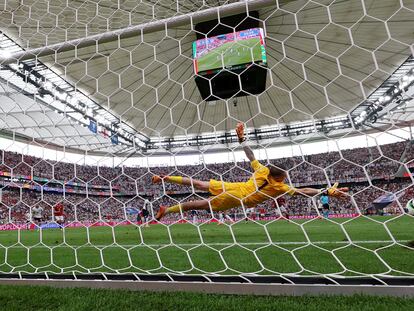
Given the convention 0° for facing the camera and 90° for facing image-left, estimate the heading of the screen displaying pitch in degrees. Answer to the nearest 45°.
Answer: approximately 0°

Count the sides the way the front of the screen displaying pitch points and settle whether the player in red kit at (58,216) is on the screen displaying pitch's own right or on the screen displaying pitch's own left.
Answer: on the screen displaying pitch's own right
